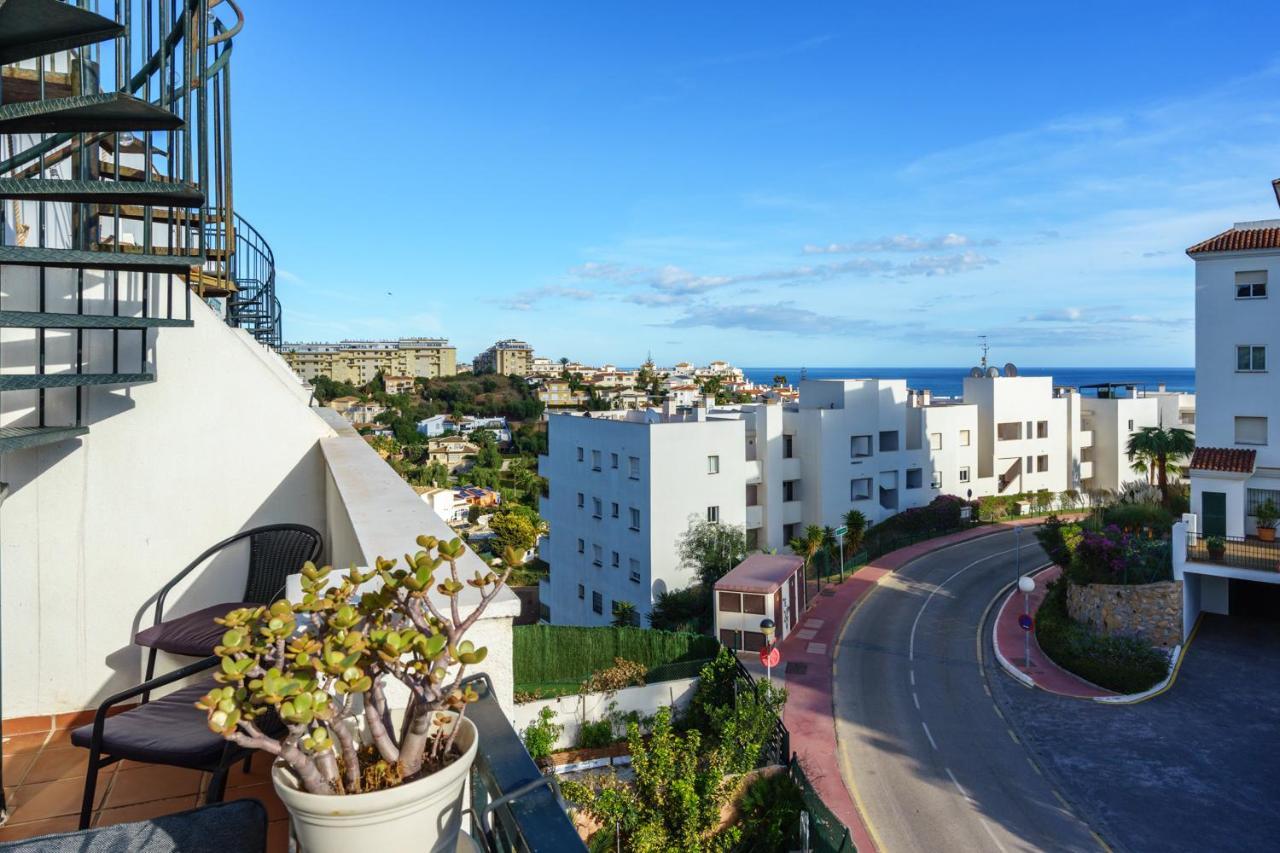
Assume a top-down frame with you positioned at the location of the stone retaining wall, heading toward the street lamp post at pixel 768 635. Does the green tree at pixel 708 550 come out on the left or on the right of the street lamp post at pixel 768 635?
right

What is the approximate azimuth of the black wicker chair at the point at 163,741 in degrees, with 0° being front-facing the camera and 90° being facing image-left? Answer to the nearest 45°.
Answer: approximately 45°

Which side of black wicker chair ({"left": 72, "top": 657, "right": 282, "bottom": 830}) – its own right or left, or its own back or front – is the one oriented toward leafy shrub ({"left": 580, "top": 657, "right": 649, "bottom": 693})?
back

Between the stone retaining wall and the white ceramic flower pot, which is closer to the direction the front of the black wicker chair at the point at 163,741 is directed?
the white ceramic flower pot

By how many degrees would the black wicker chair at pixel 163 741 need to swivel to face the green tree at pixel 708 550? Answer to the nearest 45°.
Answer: approximately 180°

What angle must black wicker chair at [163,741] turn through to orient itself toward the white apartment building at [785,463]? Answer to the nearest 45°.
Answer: approximately 180°

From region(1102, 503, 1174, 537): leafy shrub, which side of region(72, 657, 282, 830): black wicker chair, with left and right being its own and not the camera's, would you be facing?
back
